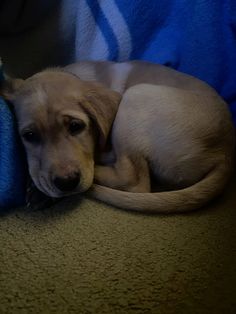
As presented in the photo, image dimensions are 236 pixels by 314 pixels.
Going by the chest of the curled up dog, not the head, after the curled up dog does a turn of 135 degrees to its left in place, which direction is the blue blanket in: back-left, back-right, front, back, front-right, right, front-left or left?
left

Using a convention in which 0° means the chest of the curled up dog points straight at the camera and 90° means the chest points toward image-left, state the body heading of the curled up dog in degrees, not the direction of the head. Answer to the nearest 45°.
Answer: approximately 45°
